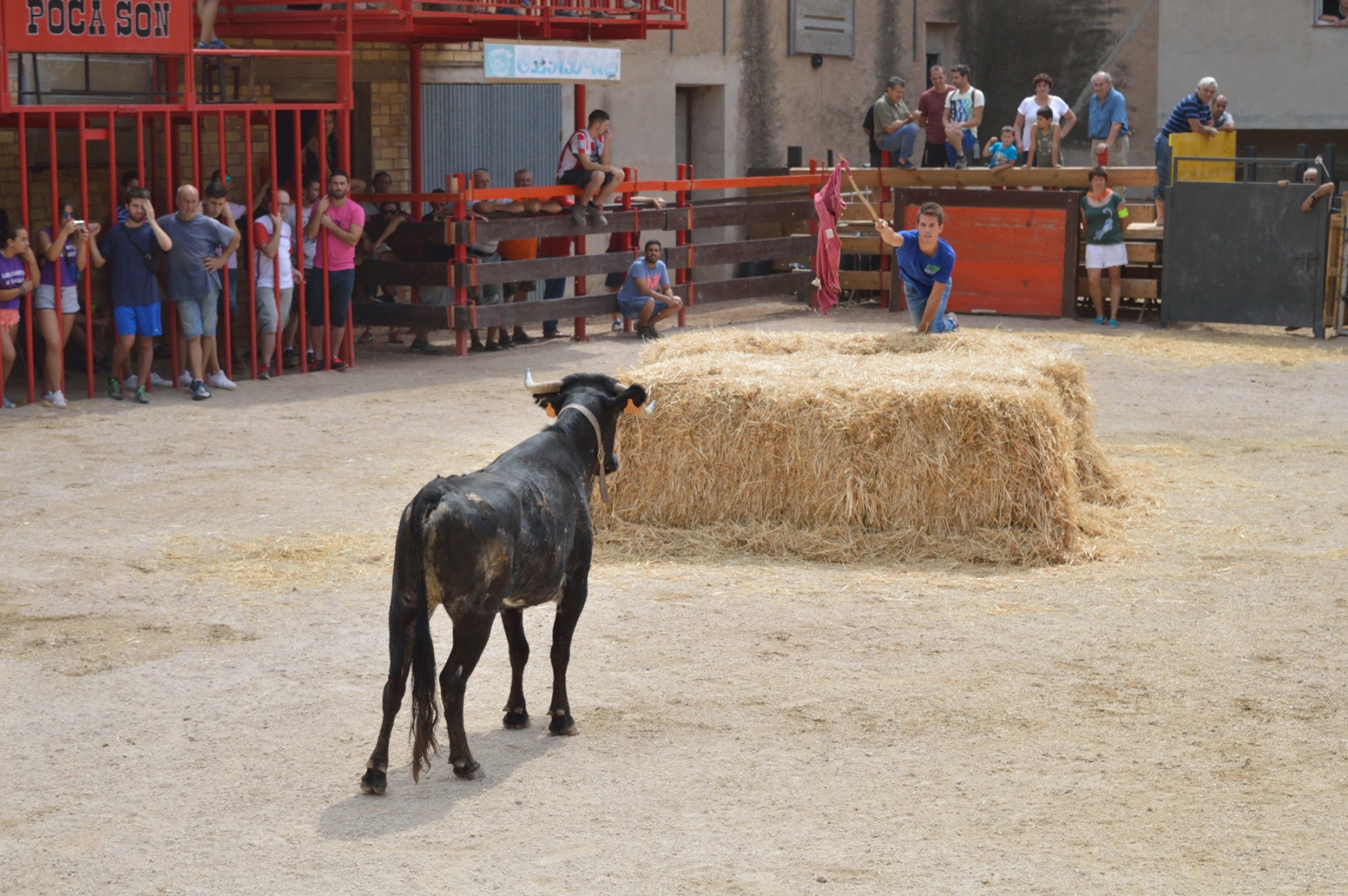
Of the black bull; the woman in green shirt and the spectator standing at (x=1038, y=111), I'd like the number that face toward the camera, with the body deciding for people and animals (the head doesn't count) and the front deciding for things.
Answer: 2

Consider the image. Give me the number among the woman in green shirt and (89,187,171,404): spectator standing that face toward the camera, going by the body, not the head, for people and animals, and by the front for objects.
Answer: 2

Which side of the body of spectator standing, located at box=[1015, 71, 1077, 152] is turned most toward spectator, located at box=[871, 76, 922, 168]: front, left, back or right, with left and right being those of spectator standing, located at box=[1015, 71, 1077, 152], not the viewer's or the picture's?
right

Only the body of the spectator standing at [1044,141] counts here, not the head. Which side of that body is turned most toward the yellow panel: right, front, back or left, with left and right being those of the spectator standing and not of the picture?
left

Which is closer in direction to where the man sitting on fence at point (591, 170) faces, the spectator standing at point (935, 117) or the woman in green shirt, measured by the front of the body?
the woman in green shirt

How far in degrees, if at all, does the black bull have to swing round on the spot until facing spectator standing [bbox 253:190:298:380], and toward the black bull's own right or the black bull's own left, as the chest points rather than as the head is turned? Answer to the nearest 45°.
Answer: approximately 45° to the black bull's own left
